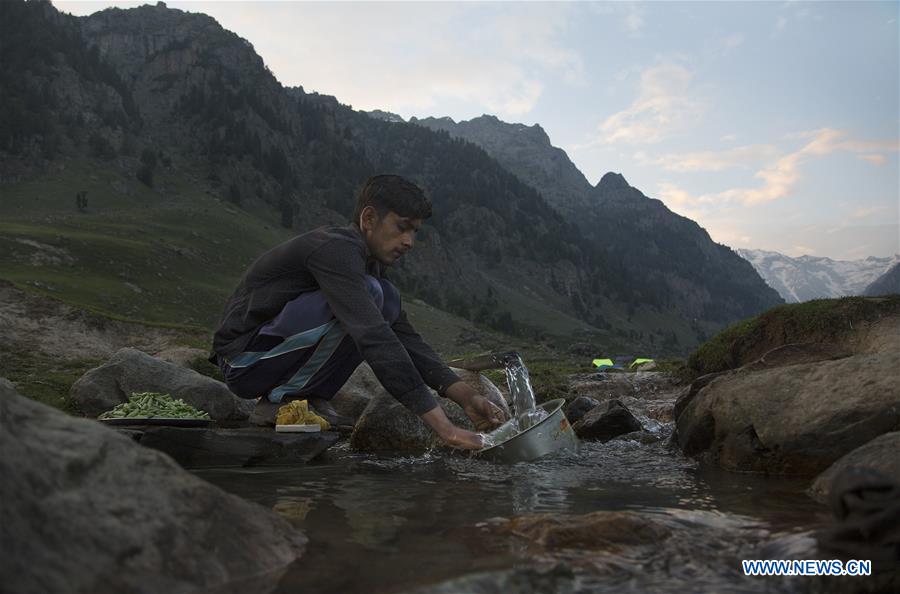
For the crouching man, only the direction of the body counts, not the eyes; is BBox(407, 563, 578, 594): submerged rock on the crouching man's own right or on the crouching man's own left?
on the crouching man's own right

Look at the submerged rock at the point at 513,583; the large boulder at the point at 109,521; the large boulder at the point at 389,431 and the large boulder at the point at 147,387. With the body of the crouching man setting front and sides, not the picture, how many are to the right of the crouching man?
2

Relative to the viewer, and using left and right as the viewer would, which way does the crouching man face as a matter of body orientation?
facing to the right of the viewer

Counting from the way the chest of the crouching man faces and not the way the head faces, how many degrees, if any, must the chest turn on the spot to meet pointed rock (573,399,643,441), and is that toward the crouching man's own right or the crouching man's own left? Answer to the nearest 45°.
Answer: approximately 45° to the crouching man's own left

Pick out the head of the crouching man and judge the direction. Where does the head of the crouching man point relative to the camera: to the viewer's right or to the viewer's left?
to the viewer's right

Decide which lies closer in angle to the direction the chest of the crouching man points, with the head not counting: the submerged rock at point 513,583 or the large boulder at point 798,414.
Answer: the large boulder
